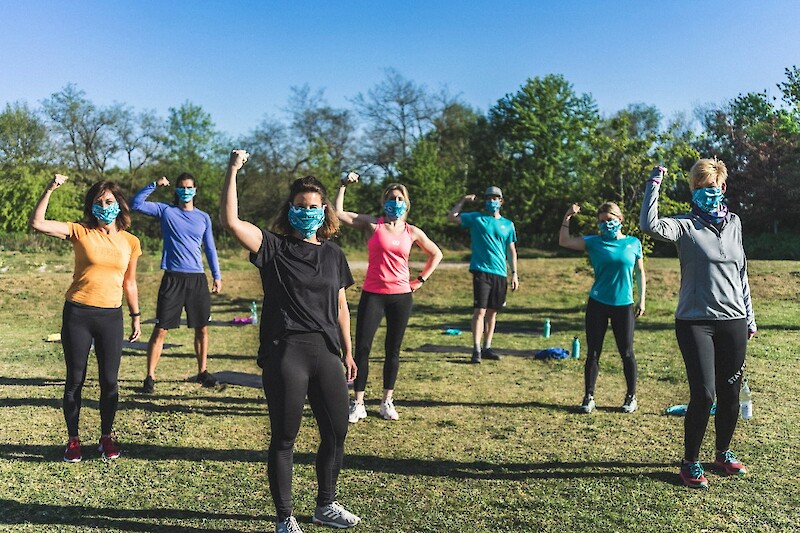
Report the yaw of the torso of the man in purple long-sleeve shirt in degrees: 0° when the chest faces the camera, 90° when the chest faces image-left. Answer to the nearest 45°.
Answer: approximately 0°

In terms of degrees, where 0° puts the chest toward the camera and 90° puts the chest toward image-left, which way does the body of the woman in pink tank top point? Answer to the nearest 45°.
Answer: approximately 0°

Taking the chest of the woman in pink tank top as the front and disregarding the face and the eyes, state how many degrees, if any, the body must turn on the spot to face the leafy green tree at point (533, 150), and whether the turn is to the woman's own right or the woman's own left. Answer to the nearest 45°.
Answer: approximately 180°

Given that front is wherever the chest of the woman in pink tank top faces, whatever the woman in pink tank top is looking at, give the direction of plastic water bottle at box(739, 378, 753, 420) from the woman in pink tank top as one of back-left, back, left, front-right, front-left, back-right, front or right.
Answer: left

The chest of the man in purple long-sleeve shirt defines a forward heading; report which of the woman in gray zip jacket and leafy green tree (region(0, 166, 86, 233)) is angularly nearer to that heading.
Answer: the woman in gray zip jacket

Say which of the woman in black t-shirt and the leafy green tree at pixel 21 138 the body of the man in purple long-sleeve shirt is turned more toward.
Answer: the woman in black t-shirt

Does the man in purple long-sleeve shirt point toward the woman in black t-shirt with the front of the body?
yes

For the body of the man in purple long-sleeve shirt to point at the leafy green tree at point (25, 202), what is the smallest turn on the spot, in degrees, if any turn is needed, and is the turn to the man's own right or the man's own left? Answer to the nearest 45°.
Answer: approximately 180°

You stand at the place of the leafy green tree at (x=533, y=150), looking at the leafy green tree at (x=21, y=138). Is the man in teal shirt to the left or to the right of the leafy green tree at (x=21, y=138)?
left

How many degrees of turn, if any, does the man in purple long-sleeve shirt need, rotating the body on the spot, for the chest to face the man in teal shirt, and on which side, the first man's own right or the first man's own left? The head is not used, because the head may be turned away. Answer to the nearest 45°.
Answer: approximately 90° to the first man's own left

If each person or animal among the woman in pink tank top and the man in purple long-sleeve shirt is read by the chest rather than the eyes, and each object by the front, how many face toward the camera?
2

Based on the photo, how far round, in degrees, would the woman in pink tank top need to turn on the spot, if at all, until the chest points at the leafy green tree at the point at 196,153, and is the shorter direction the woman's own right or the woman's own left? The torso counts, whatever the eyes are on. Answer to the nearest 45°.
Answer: approximately 180°
